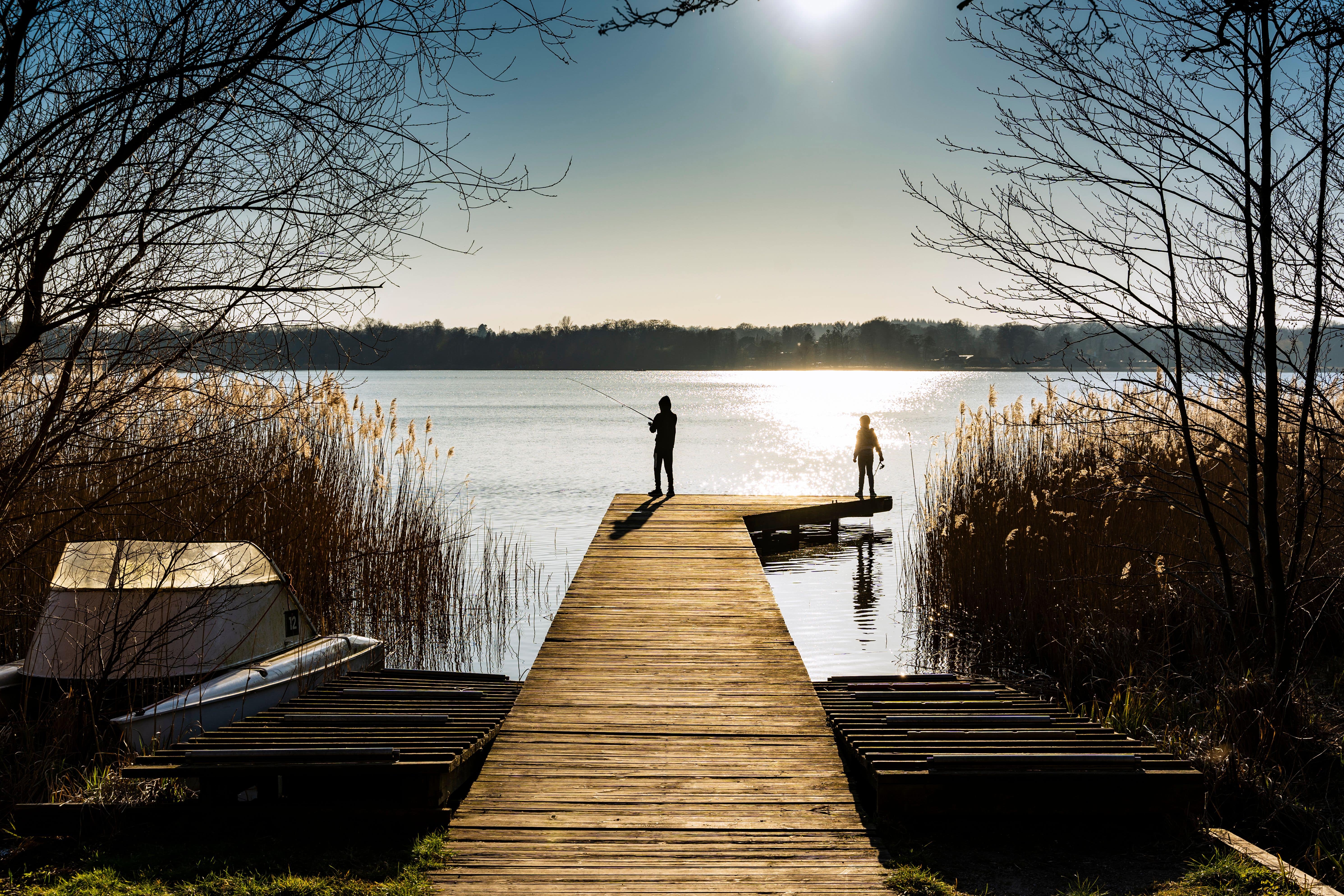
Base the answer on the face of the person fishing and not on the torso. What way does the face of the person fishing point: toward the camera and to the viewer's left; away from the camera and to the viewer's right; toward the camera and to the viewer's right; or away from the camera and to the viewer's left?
away from the camera and to the viewer's left

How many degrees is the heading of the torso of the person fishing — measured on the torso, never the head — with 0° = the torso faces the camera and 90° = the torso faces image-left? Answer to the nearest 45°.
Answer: approximately 135°

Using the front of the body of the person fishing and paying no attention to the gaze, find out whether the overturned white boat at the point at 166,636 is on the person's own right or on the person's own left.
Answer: on the person's own left

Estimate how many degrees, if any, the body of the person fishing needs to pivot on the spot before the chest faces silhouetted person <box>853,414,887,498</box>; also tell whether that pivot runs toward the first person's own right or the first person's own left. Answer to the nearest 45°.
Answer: approximately 90° to the first person's own right

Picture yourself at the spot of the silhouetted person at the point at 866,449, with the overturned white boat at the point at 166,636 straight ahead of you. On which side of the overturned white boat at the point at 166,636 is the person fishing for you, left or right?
right

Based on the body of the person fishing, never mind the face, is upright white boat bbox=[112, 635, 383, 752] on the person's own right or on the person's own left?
on the person's own left
